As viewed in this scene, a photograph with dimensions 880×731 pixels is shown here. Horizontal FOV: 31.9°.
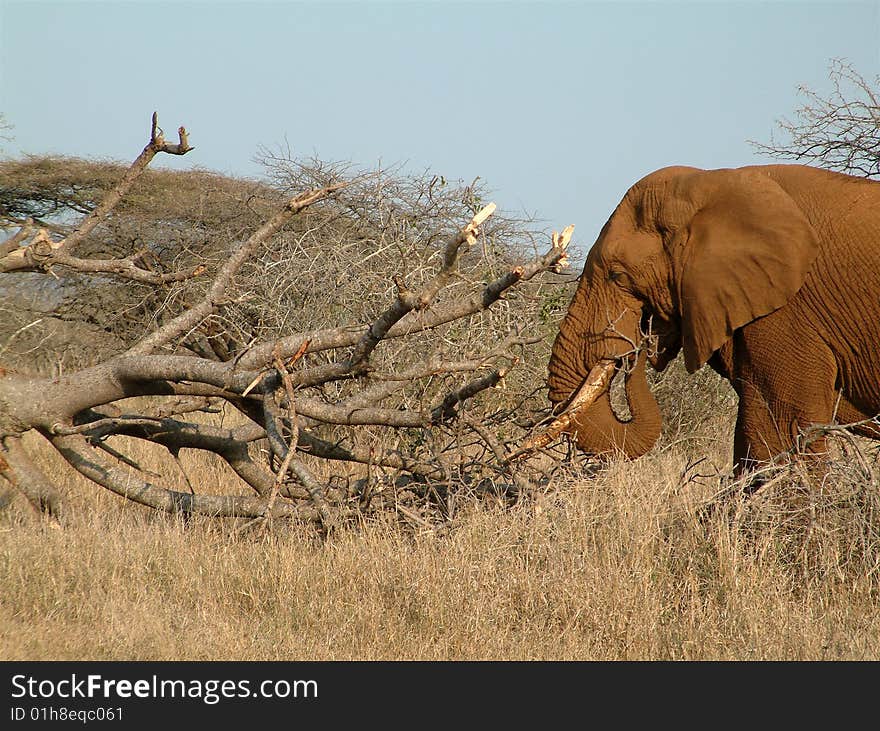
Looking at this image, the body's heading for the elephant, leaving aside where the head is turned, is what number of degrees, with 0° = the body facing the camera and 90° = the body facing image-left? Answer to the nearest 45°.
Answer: approximately 90°

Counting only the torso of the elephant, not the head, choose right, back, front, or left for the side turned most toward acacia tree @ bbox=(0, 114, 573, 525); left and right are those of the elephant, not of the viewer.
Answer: front
